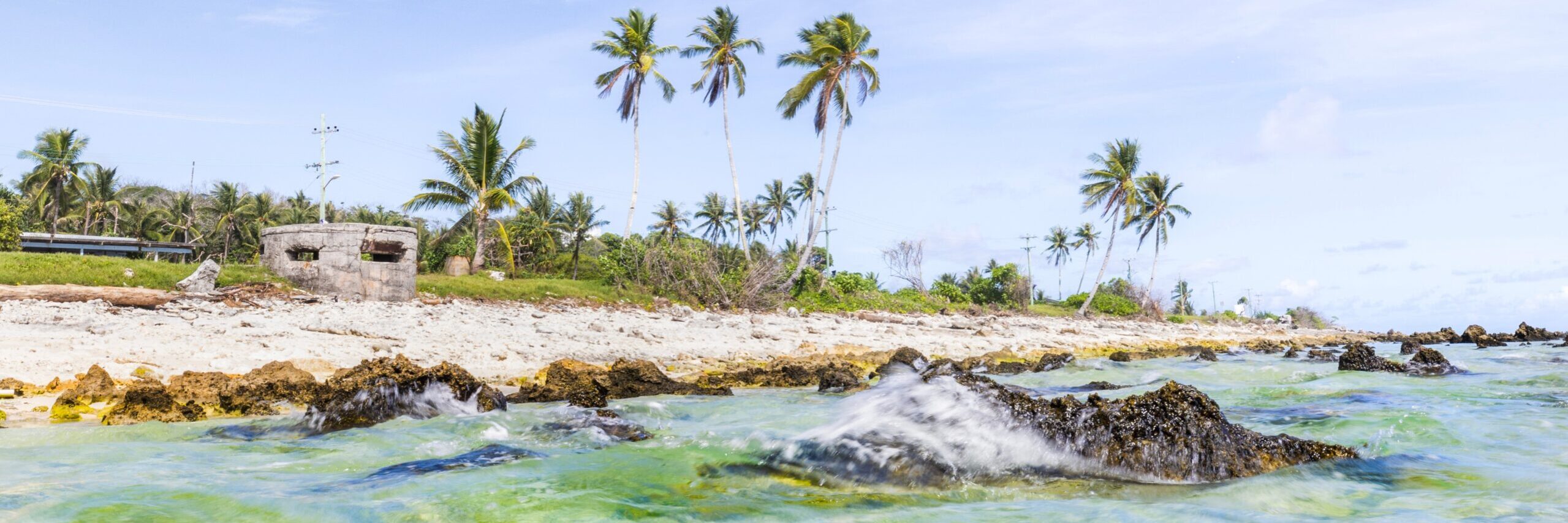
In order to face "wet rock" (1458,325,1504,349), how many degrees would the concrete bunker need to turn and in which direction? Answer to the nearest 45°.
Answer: approximately 90° to its left

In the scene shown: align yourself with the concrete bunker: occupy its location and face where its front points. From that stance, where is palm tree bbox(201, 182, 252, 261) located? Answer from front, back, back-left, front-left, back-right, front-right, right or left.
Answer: back

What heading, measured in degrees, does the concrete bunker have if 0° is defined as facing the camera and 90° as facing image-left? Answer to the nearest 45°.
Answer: approximately 0°

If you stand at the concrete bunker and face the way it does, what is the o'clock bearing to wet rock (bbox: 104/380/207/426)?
The wet rock is roughly at 12 o'clock from the concrete bunker.

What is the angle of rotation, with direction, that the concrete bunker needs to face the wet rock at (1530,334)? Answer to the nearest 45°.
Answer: approximately 90° to its left

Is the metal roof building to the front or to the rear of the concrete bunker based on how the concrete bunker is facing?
to the rear

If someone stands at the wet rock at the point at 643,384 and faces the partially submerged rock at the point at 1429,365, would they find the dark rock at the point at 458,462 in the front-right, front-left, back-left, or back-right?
back-right

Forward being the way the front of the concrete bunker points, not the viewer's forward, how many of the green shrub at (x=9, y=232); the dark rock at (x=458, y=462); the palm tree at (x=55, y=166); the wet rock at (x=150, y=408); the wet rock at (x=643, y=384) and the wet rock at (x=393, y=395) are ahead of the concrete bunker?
4

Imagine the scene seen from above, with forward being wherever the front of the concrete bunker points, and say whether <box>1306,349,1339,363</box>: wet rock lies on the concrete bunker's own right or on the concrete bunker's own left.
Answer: on the concrete bunker's own left

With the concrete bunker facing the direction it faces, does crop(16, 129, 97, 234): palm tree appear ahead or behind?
behind
